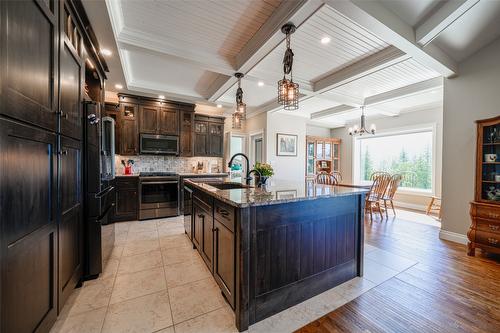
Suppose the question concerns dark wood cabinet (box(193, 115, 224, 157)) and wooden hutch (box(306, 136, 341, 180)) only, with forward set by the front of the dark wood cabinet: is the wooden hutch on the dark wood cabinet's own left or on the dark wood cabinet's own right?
on the dark wood cabinet's own left

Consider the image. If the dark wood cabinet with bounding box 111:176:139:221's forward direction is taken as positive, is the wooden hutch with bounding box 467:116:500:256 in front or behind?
in front

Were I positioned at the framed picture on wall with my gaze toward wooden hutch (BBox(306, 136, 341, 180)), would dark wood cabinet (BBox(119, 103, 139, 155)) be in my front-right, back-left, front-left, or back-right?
back-left

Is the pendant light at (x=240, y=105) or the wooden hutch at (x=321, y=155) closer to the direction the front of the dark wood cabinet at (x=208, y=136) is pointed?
the pendant light

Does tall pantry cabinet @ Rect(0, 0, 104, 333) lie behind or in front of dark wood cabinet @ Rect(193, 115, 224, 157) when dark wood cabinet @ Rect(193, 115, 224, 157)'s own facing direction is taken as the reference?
in front

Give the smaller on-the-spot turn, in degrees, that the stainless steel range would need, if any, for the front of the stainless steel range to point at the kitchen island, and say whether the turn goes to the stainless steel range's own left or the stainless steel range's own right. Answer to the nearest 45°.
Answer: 0° — it already faces it

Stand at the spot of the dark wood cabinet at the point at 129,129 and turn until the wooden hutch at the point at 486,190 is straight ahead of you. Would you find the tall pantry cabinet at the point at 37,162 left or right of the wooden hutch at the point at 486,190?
right

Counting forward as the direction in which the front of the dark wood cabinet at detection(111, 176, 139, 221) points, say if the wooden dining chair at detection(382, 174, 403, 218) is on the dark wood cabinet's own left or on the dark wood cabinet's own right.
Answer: on the dark wood cabinet's own left

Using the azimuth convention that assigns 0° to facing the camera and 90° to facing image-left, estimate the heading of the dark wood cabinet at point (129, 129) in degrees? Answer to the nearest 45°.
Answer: approximately 0°

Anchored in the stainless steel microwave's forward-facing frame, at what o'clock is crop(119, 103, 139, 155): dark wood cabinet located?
The dark wood cabinet is roughly at 3 o'clock from the stainless steel microwave.
